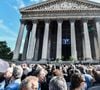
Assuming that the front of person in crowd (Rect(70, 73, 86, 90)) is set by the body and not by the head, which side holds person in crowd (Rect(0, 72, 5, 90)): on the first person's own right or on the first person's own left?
on the first person's own left

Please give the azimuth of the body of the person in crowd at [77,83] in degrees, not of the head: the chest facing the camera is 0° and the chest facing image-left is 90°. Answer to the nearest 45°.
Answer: approximately 225°
